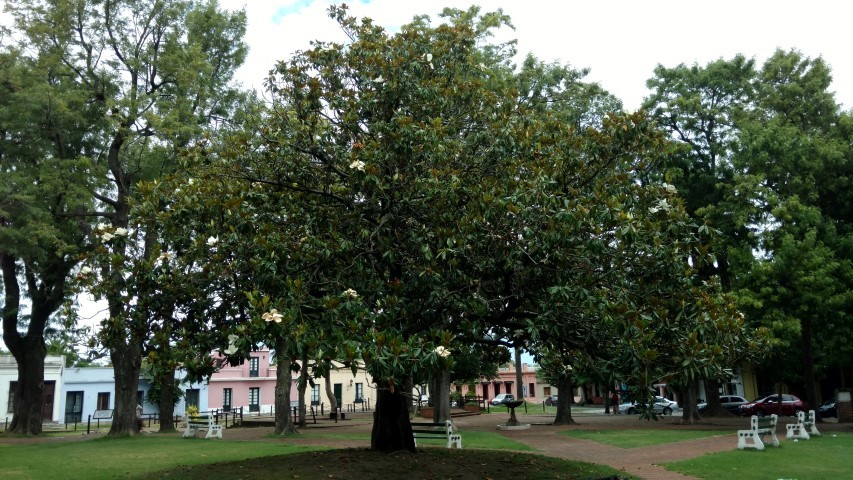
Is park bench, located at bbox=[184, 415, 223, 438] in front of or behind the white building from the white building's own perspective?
in front

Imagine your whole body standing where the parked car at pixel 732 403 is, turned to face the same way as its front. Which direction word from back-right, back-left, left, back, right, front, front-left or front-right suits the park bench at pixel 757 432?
left

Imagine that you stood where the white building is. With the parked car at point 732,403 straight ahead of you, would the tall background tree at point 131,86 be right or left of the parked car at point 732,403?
right

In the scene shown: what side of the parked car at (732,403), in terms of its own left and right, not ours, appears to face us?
left

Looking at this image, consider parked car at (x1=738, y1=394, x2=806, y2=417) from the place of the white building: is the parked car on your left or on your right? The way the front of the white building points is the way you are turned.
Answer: on your left

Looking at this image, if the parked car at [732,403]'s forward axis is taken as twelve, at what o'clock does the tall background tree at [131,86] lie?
The tall background tree is roughly at 10 o'clock from the parked car.

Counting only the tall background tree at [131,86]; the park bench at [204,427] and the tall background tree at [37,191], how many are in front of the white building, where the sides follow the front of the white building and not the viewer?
3

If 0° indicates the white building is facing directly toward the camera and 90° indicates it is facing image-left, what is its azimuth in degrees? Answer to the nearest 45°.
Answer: approximately 0°

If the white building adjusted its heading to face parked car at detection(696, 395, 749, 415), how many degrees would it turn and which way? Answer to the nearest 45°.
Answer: approximately 45° to its left
